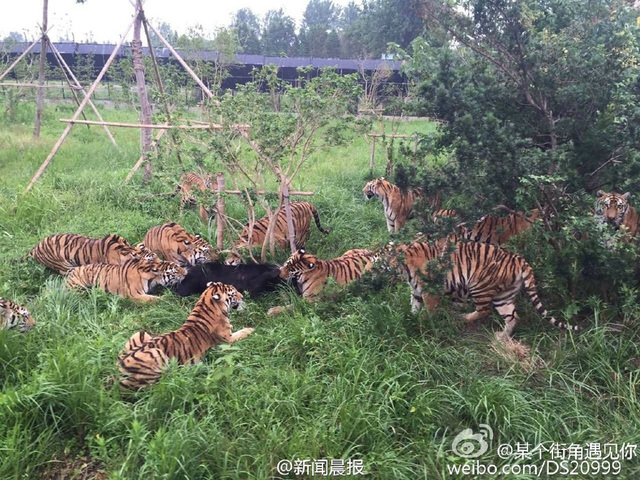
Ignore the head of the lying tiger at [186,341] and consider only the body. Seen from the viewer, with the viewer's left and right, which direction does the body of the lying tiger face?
facing away from the viewer and to the right of the viewer

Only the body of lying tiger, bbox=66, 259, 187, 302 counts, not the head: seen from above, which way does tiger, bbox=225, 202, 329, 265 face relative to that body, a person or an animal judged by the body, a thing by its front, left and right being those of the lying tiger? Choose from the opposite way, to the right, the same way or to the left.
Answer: the opposite way

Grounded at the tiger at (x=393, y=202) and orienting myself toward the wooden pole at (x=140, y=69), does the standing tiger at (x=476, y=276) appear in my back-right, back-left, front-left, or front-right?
back-left

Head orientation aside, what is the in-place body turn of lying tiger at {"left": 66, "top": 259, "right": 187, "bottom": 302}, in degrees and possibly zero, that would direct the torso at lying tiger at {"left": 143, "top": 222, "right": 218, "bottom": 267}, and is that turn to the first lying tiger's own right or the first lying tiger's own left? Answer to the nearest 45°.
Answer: approximately 45° to the first lying tiger's own left

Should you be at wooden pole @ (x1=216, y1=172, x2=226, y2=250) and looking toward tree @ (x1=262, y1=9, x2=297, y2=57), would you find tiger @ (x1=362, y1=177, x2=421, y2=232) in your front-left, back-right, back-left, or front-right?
front-right

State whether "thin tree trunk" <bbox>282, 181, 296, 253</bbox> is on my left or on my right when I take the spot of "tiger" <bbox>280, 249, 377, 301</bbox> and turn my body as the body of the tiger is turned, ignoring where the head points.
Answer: on my right

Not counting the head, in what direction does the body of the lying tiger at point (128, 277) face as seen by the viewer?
to the viewer's right

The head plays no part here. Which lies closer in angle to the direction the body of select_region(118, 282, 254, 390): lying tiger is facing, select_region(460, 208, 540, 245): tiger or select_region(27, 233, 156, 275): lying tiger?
the tiger

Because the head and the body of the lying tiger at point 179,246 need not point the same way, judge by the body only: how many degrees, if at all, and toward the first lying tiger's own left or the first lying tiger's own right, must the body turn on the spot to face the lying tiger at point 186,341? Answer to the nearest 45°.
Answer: approximately 45° to the first lying tiger's own right

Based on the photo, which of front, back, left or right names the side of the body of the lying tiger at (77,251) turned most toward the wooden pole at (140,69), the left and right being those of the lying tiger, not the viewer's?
left

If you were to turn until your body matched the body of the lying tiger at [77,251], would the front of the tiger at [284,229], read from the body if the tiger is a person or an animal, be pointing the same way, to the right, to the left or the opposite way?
the opposite way

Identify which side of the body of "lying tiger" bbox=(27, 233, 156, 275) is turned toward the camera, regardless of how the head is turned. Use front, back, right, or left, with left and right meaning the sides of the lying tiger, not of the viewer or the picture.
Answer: right

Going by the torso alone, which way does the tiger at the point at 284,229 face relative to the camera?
to the viewer's left

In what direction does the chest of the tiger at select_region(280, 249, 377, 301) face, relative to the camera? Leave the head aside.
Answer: to the viewer's left
